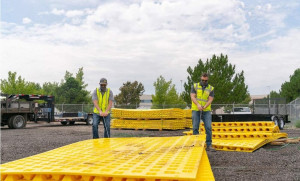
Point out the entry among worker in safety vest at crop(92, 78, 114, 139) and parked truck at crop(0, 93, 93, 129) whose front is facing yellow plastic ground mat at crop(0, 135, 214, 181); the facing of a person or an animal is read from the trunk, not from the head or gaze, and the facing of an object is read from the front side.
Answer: the worker in safety vest

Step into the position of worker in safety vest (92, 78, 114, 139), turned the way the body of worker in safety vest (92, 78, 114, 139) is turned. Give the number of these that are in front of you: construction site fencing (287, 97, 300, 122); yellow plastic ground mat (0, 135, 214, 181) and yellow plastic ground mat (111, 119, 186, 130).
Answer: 1

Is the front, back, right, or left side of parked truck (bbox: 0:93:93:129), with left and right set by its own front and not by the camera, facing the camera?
left

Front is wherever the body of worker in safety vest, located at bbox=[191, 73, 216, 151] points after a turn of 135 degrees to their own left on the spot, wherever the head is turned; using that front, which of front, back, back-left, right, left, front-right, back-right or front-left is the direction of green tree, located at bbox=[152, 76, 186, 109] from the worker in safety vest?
front-left

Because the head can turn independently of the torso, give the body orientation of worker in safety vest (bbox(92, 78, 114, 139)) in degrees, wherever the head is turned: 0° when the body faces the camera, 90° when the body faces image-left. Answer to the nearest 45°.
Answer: approximately 0°

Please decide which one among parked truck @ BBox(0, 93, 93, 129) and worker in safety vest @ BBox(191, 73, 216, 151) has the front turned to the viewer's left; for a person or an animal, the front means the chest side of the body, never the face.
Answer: the parked truck

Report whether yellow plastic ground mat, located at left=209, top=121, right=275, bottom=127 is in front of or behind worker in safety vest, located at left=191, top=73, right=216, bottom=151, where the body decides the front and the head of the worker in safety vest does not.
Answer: behind

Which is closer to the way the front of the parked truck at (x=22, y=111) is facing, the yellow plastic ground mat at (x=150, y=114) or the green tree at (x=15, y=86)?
the green tree

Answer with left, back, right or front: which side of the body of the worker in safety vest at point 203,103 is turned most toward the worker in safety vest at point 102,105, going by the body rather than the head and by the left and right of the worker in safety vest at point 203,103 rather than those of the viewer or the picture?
right

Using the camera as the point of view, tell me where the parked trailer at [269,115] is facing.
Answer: facing to the left of the viewer

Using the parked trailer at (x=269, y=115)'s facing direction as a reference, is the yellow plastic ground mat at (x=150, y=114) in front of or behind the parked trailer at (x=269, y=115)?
in front

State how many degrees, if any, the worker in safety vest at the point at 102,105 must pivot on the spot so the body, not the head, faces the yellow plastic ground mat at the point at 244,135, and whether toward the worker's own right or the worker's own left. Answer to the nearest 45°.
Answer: approximately 90° to the worker's own left
